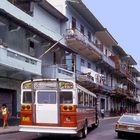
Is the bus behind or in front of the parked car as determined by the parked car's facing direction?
behind

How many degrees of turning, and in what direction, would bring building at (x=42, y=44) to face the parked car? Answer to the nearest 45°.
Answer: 0° — it already faces it

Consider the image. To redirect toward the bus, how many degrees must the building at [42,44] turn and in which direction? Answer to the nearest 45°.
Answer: approximately 45° to its right

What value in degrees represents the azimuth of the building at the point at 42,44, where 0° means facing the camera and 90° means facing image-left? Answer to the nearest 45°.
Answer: approximately 315°
